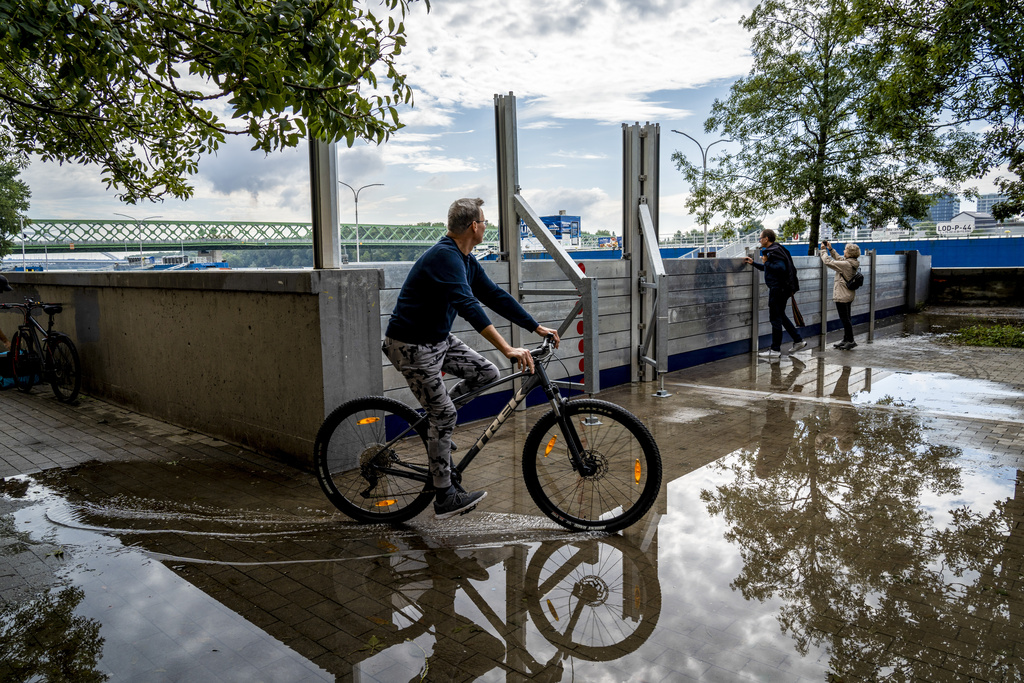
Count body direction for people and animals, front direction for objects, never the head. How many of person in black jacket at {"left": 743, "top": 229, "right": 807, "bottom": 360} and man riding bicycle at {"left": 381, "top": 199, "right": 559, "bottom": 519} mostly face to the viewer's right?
1

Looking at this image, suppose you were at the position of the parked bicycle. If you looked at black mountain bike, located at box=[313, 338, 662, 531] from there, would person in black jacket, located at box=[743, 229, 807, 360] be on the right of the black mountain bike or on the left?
left

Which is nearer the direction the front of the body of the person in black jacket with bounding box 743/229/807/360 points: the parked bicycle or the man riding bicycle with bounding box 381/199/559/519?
the parked bicycle

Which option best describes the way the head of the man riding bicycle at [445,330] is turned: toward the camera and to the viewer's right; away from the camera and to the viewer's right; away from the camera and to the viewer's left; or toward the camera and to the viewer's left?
away from the camera and to the viewer's right

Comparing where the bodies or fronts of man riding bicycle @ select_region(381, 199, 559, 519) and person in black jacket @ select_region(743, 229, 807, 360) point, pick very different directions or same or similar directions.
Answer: very different directions

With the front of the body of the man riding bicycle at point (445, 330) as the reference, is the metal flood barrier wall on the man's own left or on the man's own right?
on the man's own left

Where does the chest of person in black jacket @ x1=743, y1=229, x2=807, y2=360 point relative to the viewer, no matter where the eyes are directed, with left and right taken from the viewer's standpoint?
facing to the left of the viewer

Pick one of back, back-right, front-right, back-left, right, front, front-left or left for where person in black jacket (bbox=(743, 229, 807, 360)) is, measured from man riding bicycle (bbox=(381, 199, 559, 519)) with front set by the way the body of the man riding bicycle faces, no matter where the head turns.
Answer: front-left

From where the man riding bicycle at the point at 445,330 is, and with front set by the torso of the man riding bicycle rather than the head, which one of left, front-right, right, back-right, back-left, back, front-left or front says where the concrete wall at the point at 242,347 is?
back-left

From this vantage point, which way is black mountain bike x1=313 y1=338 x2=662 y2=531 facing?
to the viewer's right

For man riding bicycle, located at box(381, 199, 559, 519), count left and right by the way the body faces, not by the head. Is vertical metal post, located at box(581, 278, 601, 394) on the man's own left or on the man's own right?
on the man's own left
